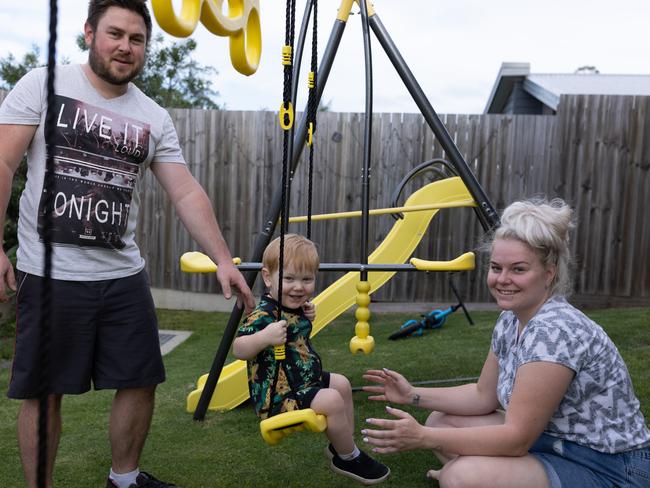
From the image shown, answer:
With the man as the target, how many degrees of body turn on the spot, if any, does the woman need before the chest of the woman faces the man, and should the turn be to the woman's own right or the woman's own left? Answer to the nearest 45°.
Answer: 0° — they already face them

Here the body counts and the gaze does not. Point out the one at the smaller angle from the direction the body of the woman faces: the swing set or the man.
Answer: the man

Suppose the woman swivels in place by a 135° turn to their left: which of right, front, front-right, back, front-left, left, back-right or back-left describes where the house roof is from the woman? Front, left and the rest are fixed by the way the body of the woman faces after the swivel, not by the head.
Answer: back-left

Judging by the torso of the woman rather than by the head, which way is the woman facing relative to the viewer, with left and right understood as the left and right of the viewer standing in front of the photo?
facing to the left of the viewer
